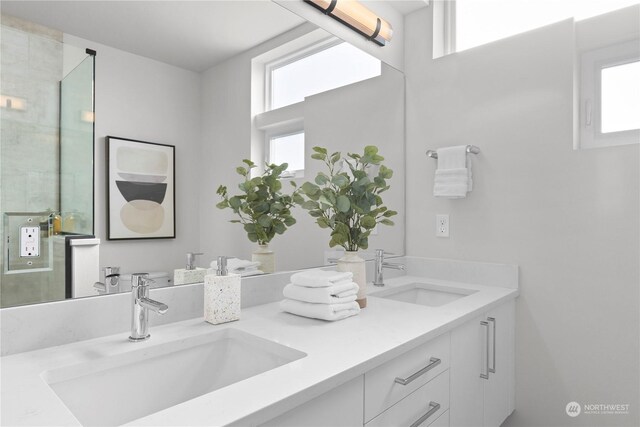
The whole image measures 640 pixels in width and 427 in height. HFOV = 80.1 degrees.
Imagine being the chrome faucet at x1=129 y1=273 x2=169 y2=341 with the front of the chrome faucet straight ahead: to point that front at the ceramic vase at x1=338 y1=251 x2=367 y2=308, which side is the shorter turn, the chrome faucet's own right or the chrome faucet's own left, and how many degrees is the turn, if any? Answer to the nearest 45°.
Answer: approximately 45° to the chrome faucet's own left

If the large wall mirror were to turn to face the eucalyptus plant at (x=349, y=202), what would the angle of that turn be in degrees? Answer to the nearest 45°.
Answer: approximately 45° to its left

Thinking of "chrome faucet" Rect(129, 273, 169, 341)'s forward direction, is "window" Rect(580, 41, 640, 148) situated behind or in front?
in front

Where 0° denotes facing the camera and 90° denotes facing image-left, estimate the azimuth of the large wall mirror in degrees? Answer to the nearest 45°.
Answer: approximately 315°

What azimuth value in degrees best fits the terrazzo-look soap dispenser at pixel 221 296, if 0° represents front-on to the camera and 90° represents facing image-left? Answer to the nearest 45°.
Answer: approximately 0°

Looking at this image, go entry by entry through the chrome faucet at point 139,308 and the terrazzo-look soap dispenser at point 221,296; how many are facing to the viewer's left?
0
